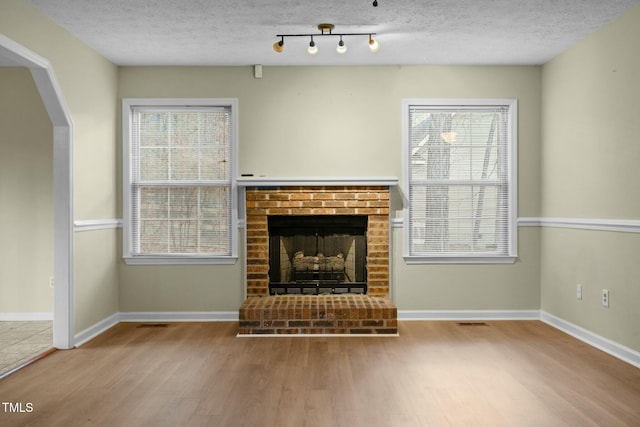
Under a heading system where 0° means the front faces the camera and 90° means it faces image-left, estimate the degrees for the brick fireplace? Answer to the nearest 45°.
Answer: approximately 0°

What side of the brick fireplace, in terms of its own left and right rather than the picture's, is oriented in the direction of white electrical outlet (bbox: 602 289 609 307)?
left
